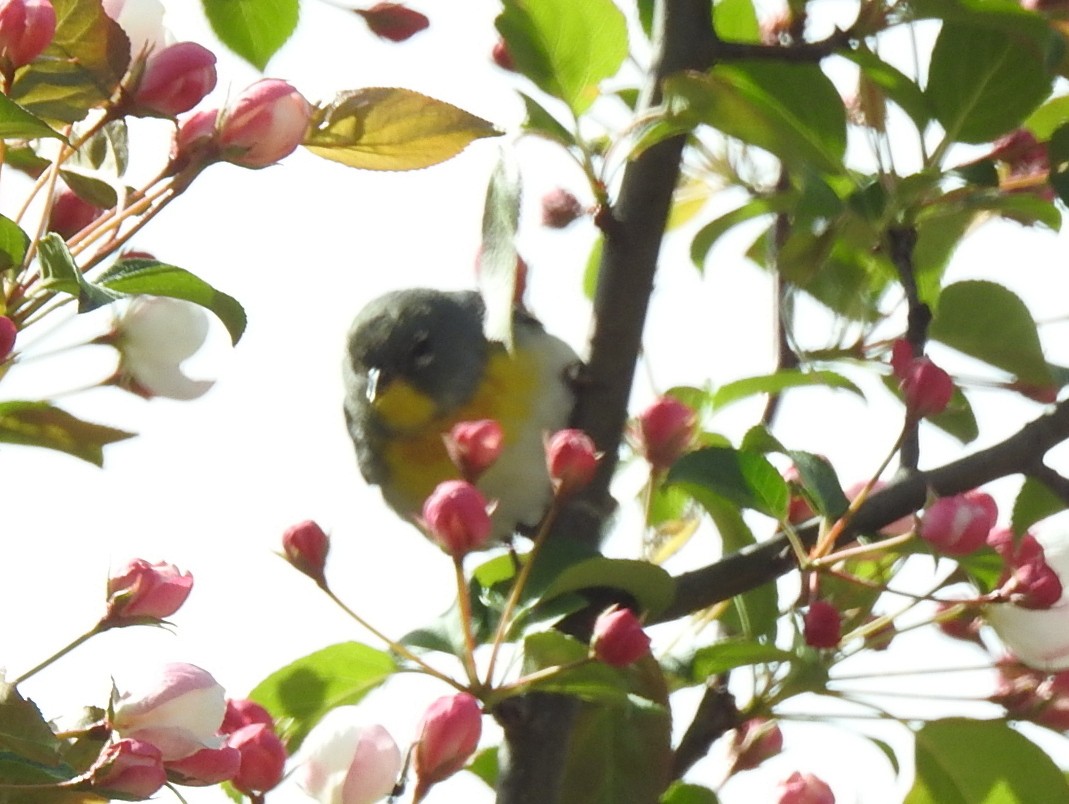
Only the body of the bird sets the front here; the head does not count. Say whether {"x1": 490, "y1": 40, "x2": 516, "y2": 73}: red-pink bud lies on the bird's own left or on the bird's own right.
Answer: on the bird's own left

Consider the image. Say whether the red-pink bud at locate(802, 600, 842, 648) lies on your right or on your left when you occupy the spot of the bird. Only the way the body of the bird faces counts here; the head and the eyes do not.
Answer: on your left

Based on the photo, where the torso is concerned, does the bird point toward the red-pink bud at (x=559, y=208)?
no

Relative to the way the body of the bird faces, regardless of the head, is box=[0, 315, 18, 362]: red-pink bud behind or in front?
in front

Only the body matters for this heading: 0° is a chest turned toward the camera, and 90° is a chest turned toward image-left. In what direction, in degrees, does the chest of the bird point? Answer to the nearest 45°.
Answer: approximately 45°

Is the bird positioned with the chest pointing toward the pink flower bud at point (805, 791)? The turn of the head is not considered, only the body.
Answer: no
